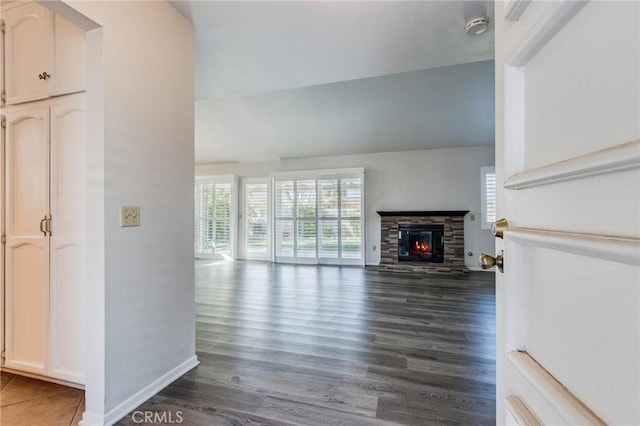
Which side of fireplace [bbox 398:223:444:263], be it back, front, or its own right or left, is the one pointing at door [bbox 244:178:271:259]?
right

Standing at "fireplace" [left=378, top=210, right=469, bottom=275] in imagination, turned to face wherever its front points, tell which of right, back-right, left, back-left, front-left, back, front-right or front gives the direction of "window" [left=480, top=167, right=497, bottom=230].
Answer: left

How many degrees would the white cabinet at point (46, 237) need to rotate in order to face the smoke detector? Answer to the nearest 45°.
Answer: approximately 90° to its left

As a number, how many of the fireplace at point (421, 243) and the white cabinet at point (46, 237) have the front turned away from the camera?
0

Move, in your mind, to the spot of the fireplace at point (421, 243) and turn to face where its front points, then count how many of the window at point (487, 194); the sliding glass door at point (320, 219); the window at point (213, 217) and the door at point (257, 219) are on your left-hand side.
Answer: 1

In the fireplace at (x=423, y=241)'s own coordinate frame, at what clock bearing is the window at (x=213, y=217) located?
The window is roughly at 3 o'clock from the fireplace.

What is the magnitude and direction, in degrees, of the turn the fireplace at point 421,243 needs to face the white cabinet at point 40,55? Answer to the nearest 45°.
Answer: approximately 45° to its right

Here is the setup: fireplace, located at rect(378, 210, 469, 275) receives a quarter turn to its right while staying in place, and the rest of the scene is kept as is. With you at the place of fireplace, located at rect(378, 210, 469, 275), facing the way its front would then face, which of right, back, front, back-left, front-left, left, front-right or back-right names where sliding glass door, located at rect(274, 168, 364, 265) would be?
front

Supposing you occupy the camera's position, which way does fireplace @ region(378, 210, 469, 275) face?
facing the viewer

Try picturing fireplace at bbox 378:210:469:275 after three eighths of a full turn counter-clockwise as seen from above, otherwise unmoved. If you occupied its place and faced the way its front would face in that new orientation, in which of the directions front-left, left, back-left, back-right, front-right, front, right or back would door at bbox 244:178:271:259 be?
back-left

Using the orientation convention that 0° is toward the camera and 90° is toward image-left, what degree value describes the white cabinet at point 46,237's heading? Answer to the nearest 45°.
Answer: approximately 45°

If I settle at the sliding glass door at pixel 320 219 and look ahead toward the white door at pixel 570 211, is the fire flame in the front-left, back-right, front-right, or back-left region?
front-left

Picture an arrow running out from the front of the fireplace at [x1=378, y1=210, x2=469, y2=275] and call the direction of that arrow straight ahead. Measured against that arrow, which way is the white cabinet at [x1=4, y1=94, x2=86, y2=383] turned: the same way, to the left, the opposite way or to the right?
the same way

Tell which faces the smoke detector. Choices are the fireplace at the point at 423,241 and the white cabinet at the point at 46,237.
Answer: the fireplace

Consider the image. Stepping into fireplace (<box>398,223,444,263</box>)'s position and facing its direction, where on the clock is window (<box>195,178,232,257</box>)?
The window is roughly at 3 o'clock from the fireplace.

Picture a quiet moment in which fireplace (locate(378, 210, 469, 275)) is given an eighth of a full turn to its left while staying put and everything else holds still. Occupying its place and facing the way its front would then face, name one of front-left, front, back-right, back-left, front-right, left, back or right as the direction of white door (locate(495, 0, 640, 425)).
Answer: front-right
